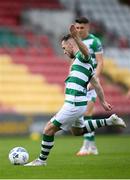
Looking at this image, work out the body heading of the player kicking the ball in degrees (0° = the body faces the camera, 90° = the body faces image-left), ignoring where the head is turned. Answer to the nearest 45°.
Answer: approximately 90°
